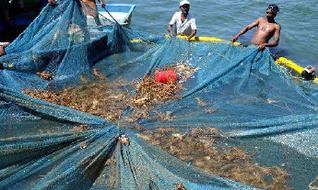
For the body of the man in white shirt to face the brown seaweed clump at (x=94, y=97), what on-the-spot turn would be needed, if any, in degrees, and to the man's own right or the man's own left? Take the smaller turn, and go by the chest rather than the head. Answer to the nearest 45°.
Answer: approximately 45° to the man's own right

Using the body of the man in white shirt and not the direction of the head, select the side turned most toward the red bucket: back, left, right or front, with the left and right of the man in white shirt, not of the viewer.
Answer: front

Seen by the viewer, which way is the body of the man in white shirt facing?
toward the camera

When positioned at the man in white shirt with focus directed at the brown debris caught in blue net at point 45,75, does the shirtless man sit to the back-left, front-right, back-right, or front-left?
back-left

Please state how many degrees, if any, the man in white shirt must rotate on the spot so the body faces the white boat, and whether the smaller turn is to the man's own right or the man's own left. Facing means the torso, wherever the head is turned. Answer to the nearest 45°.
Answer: approximately 135° to the man's own right

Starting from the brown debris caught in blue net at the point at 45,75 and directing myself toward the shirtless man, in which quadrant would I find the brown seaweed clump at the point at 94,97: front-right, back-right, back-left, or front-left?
front-right

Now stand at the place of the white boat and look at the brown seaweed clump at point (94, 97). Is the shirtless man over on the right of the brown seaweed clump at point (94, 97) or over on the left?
left

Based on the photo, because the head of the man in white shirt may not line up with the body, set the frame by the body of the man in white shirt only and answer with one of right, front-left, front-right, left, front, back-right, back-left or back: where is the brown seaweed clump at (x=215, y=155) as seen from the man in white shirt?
front

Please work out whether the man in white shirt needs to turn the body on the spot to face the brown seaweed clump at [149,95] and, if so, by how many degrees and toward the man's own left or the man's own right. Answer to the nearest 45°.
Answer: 0° — they already face it

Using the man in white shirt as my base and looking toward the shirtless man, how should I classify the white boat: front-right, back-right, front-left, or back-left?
back-left

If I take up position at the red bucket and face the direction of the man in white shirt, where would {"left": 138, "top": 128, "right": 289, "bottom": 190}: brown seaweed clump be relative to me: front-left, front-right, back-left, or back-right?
back-right

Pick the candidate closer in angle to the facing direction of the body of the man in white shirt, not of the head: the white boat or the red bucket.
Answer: the red bucket

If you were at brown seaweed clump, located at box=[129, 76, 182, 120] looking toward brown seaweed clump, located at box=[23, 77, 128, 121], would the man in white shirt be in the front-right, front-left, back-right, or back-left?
back-right
